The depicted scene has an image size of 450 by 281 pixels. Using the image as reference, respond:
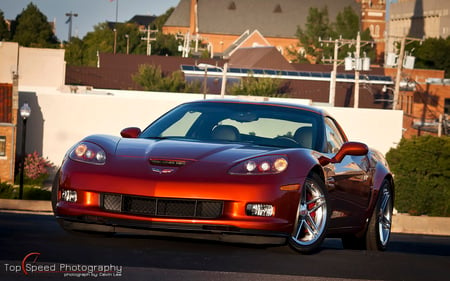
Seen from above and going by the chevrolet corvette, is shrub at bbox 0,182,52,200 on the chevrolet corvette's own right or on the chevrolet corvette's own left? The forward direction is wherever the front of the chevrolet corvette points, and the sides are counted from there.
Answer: on the chevrolet corvette's own right

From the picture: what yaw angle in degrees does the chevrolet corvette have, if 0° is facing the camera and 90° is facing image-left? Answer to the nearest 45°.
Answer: approximately 45°
